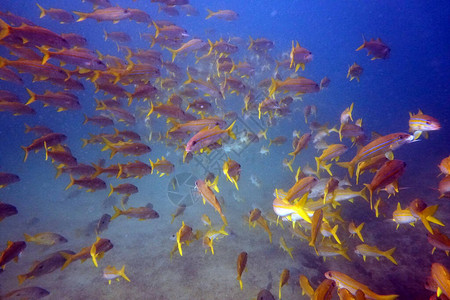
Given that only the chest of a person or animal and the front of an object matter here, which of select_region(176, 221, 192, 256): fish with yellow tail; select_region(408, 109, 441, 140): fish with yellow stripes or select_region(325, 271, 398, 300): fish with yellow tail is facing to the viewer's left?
select_region(325, 271, 398, 300): fish with yellow tail

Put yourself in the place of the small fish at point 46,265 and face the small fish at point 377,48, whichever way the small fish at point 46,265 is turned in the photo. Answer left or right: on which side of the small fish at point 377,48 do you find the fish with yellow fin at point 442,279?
right

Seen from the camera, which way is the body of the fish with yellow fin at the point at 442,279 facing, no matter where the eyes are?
to the viewer's left

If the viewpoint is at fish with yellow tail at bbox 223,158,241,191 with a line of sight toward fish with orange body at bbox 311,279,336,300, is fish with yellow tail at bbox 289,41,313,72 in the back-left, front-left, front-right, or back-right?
back-left

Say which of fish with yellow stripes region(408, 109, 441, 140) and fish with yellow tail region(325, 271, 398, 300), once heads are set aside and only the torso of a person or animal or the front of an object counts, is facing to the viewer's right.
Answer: fish with yellow stripes region(408, 109, 441, 140)

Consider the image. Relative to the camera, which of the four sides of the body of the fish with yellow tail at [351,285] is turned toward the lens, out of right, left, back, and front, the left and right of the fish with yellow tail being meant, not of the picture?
left
